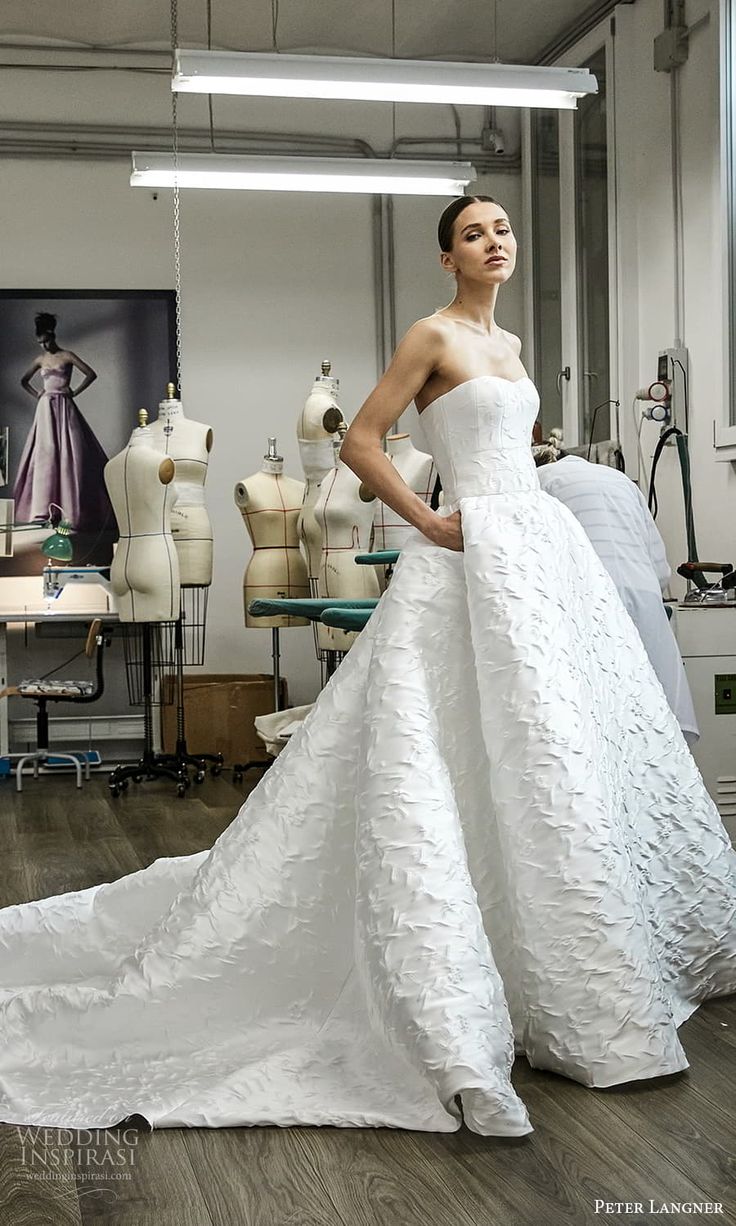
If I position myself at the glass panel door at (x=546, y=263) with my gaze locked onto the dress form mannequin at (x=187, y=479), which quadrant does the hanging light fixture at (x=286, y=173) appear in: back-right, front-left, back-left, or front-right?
front-left

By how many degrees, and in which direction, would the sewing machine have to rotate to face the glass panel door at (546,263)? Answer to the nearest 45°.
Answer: approximately 90° to its left

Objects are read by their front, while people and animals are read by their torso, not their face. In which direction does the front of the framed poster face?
toward the camera

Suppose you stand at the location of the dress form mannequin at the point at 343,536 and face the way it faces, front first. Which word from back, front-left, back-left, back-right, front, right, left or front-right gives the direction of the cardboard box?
right

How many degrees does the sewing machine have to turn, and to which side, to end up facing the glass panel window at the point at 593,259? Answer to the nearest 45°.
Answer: approximately 90° to its left

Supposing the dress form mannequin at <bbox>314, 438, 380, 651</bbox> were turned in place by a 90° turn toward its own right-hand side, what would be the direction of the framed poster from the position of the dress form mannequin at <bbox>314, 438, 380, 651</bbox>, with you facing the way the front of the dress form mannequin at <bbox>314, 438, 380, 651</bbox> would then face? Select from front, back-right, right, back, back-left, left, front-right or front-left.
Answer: front

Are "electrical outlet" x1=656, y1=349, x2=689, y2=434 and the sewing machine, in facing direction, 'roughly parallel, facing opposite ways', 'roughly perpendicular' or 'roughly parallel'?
roughly perpendicular

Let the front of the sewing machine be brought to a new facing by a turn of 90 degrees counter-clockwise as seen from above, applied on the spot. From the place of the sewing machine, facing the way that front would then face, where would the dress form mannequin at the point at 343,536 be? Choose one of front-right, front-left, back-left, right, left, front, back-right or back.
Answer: front-right

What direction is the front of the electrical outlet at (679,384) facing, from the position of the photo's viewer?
facing the viewer and to the left of the viewer

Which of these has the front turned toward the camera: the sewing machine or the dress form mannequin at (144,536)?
the sewing machine
